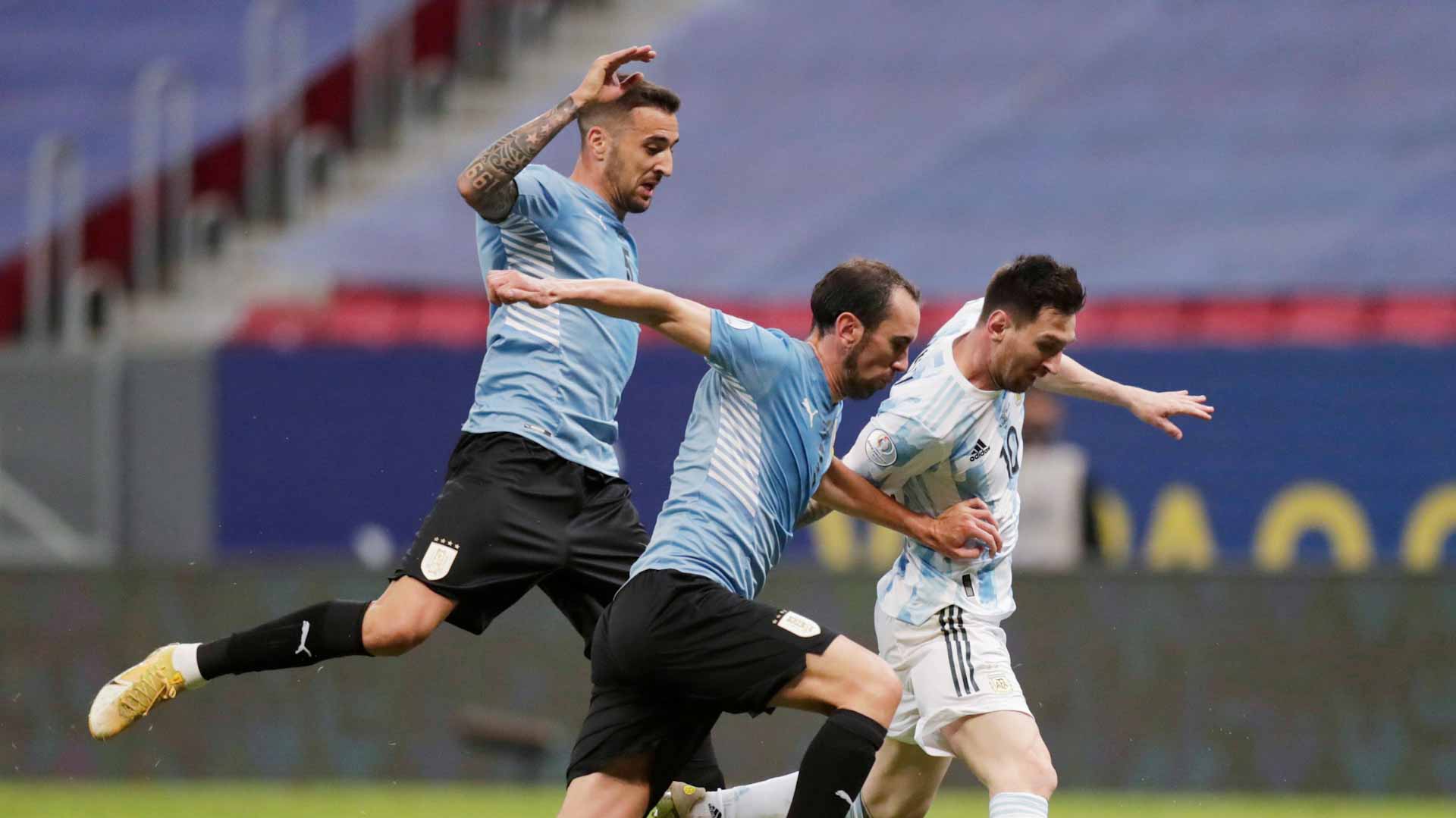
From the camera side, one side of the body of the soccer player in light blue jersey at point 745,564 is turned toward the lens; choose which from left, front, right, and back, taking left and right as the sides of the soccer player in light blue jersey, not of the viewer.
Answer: right

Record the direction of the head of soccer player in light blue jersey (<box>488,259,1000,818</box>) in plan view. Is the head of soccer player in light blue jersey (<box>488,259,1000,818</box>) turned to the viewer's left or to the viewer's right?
to the viewer's right

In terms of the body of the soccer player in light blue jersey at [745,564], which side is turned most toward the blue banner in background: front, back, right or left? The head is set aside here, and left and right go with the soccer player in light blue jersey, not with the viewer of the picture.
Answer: left

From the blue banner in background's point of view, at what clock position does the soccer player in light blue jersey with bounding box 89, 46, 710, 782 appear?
The soccer player in light blue jersey is roughly at 1 o'clock from the blue banner in background.

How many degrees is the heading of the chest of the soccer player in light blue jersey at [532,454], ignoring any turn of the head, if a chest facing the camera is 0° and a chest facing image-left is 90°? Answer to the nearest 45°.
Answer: approximately 315°

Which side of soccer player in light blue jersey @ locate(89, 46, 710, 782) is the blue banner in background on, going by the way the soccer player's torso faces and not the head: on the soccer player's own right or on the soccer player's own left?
on the soccer player's own left

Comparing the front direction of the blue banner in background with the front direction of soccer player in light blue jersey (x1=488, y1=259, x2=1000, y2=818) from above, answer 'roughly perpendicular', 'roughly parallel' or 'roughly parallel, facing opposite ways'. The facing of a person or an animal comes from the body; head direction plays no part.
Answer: roughly perpendicular

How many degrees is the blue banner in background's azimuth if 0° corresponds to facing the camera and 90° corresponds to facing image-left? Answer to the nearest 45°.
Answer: approximately 0°

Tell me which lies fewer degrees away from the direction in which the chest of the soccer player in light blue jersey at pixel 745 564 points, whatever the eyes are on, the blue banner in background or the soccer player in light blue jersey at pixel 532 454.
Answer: the blue banner in background

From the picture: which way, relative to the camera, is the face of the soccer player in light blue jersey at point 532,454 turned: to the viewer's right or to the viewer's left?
to the viewer's right

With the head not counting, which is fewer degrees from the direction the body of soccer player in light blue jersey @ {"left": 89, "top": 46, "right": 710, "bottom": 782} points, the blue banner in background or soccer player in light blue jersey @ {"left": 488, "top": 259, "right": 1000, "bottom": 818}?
the soccer player in light blue jersey

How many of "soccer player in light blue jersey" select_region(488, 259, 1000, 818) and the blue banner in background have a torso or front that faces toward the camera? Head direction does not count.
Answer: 1
